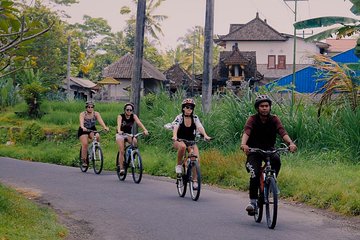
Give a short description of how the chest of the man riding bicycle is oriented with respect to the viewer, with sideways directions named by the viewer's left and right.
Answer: facing the viewer

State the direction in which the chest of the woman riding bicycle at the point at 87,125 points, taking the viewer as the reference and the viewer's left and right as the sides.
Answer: facing the viewer and to the right of the viewer

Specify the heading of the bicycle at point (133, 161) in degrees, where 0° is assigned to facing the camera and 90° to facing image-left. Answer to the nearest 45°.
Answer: approximately 315°

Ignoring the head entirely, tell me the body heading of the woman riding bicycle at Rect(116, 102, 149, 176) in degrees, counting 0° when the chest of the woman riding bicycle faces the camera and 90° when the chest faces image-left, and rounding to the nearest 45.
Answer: approximately 315°

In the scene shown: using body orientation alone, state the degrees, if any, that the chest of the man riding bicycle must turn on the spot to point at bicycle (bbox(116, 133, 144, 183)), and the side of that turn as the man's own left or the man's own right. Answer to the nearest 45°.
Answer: approximately 135° to the man's own right
